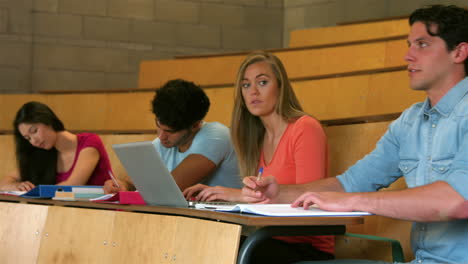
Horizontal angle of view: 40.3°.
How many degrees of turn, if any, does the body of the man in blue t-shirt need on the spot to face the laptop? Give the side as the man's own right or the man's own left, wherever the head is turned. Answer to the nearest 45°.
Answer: approximately 45° to the man's own left

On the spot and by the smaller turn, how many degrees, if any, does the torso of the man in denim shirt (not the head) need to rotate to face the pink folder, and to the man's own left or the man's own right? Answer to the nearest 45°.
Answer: approximately 45° to the man's own right

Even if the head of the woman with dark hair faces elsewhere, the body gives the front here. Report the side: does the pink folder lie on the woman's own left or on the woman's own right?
on the woman's own left

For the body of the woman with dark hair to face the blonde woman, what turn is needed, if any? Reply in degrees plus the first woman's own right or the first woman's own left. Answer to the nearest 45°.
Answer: approximately 90° to the first woman's own left

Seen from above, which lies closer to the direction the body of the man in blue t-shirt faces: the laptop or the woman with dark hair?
the laptop

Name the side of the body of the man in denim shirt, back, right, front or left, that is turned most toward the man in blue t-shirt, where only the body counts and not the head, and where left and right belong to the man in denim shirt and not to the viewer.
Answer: right

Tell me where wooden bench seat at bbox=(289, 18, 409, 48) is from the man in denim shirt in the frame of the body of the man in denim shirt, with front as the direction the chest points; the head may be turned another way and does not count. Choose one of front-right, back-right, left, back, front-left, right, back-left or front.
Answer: back-right

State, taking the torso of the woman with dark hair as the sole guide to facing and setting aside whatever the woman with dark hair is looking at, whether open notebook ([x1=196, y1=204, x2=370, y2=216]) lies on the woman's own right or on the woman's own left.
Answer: on the woman's own left

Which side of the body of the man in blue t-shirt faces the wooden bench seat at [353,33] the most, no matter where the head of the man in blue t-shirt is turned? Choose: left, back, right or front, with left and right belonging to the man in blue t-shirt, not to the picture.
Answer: back

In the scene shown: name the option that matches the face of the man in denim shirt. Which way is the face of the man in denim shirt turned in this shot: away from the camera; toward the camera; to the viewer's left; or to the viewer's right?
to the viewer's left

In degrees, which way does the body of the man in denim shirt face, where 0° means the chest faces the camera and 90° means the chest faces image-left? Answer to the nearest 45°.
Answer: approximately 45°

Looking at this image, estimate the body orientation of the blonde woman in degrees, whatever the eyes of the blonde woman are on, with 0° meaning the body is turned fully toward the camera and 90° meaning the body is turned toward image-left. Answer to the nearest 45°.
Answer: approximately 45°

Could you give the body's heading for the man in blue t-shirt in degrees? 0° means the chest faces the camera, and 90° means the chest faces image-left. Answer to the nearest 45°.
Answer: approximately 45°
